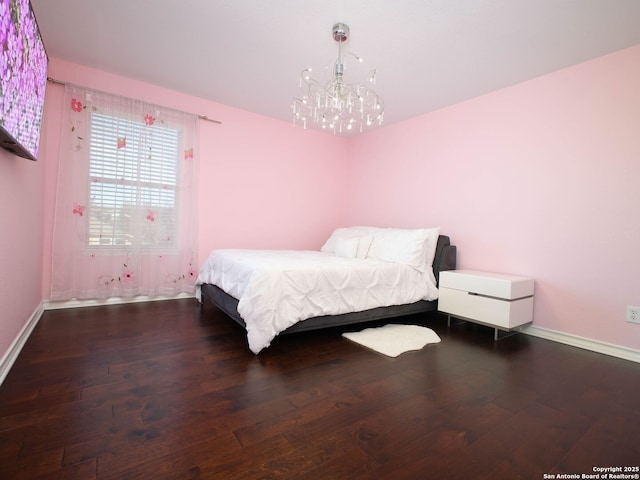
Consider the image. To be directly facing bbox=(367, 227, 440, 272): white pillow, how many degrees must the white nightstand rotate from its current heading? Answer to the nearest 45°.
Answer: approximately 45° to its right

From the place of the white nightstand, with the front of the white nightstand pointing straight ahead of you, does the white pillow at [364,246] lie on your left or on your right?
on your right

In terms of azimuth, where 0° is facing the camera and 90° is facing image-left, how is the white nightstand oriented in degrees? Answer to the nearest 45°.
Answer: approximately 45°

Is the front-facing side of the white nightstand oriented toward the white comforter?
no

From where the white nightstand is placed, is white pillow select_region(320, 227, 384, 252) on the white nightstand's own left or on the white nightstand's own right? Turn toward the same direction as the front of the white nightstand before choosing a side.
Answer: on the white nightstand's own right

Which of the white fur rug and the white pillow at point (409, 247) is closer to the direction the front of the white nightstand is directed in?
the white fur rug

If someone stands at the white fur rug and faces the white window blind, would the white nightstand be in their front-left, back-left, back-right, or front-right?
back-right

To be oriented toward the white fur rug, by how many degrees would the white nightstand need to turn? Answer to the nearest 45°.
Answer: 0° — it already faces it
